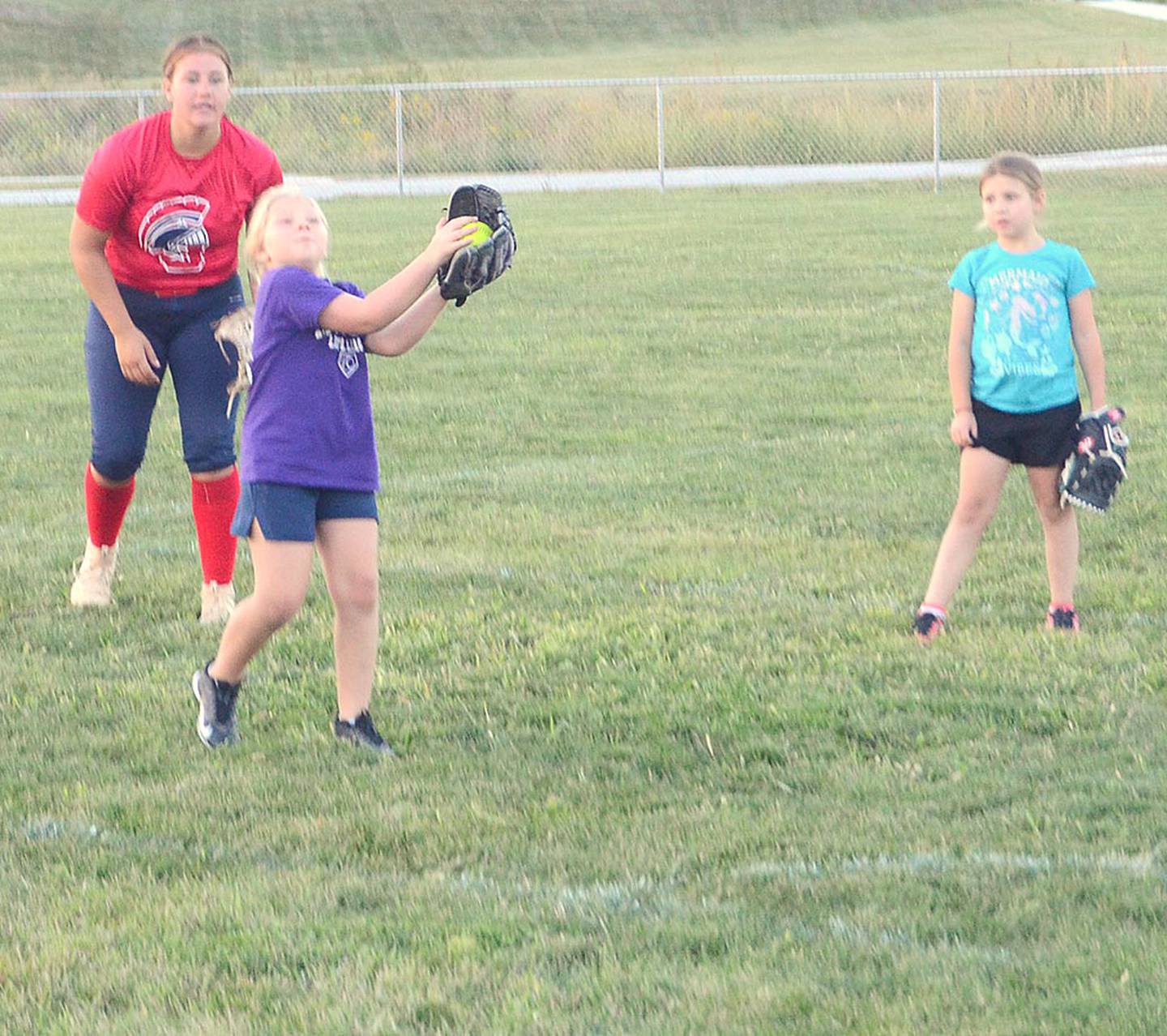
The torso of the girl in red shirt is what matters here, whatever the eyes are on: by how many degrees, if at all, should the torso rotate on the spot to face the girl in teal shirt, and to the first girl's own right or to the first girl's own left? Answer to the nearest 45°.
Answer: approximately 90° to the first girl's own left

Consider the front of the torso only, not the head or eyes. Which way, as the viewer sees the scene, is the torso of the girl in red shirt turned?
toward the camera

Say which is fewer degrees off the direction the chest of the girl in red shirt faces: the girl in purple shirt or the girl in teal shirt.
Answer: the girl in purple shirt

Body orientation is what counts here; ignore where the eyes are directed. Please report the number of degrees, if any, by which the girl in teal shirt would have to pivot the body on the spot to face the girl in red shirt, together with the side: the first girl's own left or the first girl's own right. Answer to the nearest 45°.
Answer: approximately 90° to the first girl's own right

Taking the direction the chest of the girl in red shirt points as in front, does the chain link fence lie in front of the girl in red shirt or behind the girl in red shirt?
behind

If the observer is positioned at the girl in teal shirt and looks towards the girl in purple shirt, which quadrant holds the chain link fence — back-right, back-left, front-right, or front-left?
back-right

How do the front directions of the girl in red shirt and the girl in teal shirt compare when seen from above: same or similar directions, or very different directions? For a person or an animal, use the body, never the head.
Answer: same or similar directions

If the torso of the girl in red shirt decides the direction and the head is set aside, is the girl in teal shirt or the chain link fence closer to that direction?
the girl in teal shirt

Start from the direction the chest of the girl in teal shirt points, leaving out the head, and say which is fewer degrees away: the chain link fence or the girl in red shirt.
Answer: the girl in red shirt

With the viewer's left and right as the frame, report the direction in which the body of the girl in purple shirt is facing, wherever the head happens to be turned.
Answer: facing the viewer and to the right of the viewer

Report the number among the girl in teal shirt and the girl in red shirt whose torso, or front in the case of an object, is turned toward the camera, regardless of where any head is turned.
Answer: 2

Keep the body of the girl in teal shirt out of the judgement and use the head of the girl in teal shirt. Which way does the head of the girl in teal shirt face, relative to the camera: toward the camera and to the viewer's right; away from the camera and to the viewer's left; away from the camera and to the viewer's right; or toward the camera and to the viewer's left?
toward the camera and to the viewer's left

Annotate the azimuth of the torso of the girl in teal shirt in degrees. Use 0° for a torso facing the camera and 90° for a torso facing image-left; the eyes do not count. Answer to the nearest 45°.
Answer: approximately 0°

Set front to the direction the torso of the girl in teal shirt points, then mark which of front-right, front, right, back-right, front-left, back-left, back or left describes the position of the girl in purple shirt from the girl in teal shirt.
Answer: front-right

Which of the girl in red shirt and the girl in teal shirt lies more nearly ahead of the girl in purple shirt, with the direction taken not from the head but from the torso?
the girl in teal shirt
